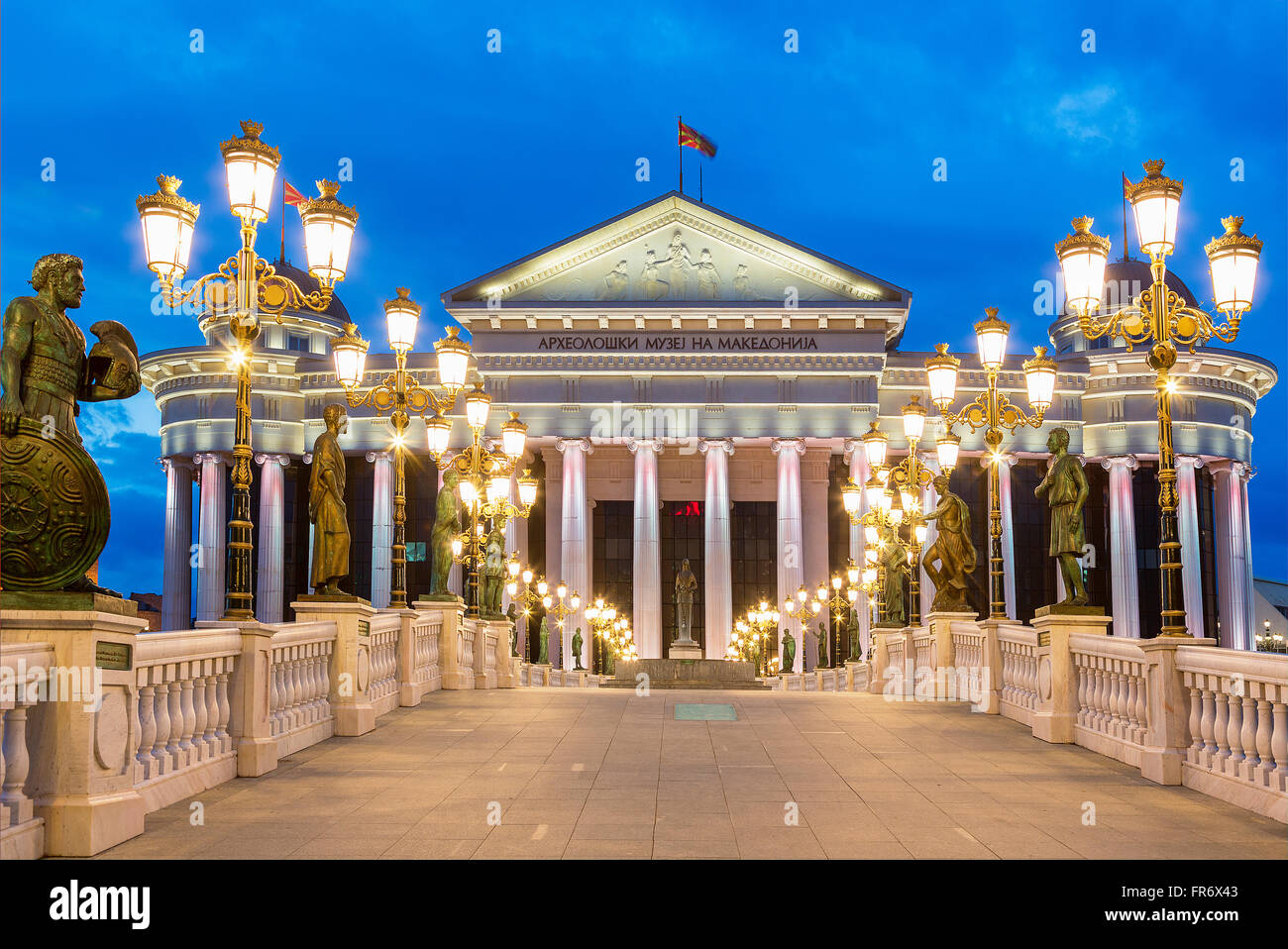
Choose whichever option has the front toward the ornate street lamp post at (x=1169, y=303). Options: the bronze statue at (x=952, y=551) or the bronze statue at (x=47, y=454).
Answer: the bronze statue at (x=47, y=454)

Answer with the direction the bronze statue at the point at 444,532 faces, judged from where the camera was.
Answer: facing to the right of the viewer

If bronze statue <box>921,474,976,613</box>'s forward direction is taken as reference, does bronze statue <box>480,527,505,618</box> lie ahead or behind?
ahead

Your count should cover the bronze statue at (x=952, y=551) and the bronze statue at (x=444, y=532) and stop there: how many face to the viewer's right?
1

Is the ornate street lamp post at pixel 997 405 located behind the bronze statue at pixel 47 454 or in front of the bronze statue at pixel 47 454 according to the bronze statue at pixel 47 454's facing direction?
in front

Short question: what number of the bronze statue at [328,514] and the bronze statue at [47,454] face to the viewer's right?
2

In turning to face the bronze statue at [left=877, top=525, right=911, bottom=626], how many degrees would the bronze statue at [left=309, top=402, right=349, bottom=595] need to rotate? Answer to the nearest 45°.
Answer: approximately 45° to its left

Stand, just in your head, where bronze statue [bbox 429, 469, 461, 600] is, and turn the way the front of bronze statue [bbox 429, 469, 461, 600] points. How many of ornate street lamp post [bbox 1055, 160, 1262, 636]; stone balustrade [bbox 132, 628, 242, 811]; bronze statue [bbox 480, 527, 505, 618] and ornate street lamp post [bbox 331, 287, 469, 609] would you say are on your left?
1

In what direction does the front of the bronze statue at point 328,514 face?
to the viewer's right

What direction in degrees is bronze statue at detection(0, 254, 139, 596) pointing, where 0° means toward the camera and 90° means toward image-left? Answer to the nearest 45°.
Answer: approximately 270°

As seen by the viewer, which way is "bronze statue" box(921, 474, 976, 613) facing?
to the viewer's left
